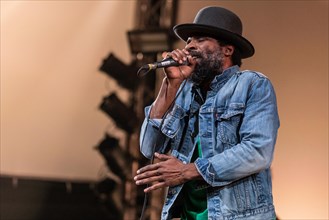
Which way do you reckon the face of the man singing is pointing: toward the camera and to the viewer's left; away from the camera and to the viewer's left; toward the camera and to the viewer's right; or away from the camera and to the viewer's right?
toward the camera and to the viewer's left

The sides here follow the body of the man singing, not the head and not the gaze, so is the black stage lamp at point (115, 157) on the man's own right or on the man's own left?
on the man's own right

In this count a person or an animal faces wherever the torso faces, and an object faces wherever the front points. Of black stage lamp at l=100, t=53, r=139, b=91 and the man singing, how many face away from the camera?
0

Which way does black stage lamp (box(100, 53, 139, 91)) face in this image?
to the viewer's left

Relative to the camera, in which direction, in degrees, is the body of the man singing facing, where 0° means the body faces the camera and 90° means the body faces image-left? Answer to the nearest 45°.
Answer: approximately 45°

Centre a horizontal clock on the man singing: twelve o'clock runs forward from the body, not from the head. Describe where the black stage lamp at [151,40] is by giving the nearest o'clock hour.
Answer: The black stage lamp is roughly at 4 o'clock from the man singing.
